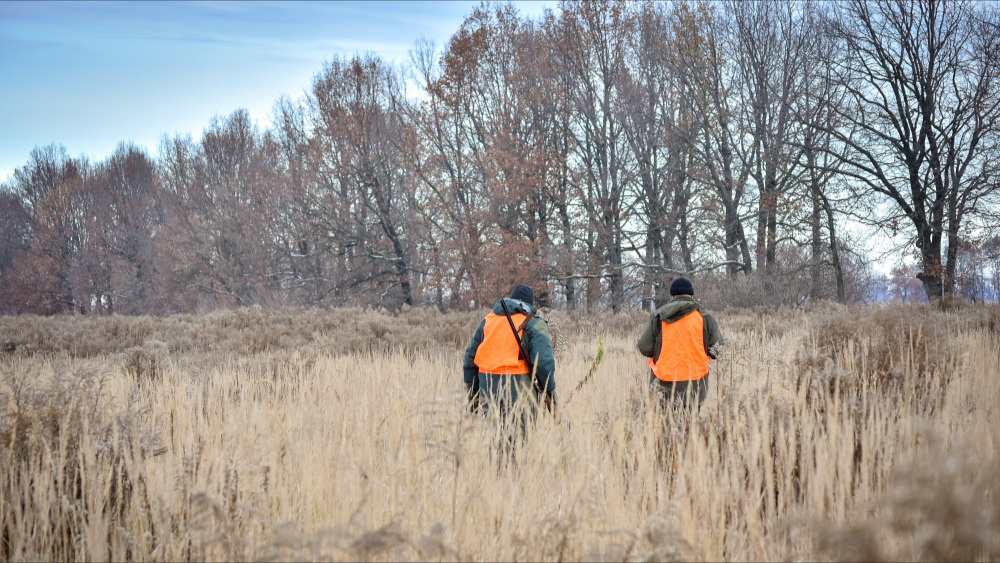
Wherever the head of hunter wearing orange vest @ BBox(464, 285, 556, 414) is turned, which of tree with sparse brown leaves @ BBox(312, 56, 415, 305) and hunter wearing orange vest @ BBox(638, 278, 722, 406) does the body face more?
the tree with sparse brown leaves

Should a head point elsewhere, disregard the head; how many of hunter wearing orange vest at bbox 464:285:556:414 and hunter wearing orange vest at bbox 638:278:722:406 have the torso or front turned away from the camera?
2

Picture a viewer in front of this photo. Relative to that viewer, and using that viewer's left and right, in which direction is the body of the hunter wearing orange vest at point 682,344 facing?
facing away from the viewer

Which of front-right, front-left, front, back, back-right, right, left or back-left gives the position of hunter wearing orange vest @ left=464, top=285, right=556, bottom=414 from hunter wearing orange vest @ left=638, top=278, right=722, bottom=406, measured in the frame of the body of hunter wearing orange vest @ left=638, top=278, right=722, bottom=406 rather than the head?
back-left

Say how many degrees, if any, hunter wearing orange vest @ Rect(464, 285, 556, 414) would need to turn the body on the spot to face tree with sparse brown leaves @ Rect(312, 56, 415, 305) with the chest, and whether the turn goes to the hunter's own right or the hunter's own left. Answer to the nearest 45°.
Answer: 0° — they already face it

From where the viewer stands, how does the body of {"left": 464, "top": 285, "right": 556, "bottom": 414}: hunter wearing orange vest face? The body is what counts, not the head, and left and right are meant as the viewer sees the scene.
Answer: facing away from the viewer

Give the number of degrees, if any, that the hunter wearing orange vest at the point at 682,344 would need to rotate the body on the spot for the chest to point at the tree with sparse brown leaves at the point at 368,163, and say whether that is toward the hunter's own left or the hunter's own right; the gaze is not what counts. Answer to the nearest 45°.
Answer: approximately 45° to the hunter's own left

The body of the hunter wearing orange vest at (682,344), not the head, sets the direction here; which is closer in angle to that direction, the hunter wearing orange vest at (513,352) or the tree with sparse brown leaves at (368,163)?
the tree with sparse brown leaves

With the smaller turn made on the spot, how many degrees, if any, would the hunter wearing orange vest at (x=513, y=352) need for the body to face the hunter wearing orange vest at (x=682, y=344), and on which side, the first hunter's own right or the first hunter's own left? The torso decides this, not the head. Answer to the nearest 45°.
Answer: approximately 45° to the first hunter's own right
